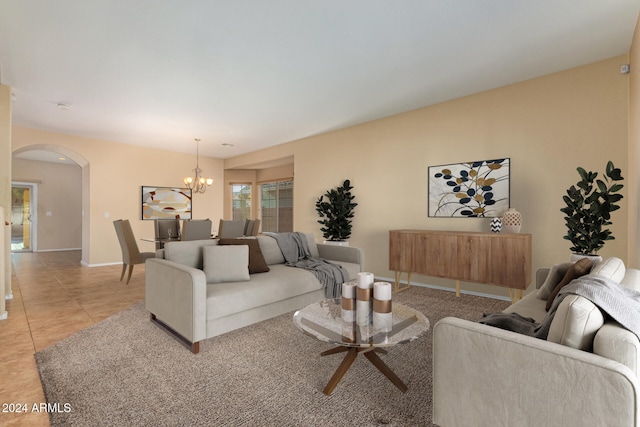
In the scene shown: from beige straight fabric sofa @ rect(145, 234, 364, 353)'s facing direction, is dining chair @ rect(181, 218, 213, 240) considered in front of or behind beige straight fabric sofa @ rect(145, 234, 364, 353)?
behind

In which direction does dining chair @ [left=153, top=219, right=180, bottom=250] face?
toward the camera

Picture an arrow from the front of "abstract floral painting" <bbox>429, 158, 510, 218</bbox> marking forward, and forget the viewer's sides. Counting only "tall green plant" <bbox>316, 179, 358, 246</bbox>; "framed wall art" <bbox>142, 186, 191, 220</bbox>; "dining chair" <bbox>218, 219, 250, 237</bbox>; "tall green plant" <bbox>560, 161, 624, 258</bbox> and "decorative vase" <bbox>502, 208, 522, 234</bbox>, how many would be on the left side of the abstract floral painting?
2

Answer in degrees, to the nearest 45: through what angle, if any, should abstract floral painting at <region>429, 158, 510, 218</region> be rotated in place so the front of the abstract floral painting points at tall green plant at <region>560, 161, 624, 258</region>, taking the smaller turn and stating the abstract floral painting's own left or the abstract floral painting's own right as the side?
approximately 90° to the abstract floral painting's own left

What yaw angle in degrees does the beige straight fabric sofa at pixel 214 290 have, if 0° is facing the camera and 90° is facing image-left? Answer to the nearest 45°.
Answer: approximately 315°

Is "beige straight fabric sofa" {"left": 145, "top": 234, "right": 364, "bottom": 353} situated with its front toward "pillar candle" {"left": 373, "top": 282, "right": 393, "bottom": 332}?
yes

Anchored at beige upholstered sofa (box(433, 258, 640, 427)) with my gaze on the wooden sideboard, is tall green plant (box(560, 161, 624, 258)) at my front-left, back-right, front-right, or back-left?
front-right

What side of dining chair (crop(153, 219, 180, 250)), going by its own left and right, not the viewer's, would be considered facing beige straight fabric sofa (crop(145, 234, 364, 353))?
front

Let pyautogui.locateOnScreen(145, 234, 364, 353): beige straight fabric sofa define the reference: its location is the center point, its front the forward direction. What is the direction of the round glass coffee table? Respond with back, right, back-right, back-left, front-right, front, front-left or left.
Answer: front

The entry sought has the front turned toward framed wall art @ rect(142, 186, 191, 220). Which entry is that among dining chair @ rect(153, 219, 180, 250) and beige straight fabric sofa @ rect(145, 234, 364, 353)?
the dining chair

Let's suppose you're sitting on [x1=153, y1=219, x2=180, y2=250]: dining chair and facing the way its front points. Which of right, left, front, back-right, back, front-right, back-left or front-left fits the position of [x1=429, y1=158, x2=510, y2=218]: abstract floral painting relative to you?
back-right

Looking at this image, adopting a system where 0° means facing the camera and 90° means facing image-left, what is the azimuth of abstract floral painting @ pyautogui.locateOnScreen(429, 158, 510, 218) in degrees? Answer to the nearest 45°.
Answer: approximately 45°

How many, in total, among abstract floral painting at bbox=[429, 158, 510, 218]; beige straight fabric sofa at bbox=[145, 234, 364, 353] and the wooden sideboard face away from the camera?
0

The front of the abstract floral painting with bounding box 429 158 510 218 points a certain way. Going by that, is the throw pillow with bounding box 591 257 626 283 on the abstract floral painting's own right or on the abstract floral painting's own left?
on the abstract floral painting's own left

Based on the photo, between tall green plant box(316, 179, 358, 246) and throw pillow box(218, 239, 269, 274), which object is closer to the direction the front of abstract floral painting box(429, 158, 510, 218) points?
the throw pillow

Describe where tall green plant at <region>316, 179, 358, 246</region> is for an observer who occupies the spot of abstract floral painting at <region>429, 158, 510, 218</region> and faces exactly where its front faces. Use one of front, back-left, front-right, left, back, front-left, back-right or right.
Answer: front-right
